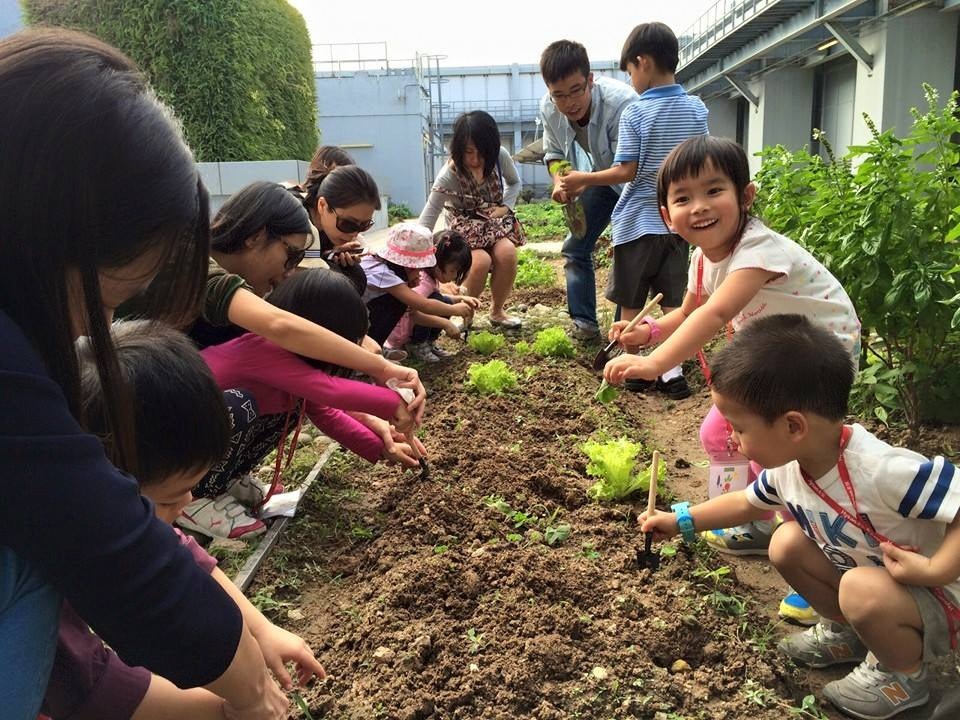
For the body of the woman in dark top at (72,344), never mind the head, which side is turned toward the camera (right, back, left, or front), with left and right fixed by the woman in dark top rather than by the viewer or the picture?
right

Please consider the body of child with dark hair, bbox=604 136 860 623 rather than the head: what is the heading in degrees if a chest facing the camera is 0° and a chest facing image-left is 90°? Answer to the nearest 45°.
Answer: approximately 45°

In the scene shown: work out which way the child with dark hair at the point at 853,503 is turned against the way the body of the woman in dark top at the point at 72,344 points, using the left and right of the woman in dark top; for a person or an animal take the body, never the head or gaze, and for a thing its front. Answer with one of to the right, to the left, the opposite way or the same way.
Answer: the opposite way

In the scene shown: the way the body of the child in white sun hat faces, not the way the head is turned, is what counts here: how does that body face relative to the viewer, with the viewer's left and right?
facing to the right of the viewer

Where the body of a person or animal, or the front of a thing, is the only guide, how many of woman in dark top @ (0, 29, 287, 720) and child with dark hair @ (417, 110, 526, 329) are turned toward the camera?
1

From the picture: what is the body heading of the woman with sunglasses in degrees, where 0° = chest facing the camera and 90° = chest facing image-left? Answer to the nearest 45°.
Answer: approximately 315°

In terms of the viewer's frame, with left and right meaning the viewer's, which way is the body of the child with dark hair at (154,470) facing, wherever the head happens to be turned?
facing to the right of the viewer

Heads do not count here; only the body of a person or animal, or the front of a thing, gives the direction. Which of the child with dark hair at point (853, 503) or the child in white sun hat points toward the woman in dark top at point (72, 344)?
the child with dark hair

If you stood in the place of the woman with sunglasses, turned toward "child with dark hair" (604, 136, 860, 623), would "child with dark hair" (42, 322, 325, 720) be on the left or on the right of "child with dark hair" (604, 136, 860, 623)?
right
